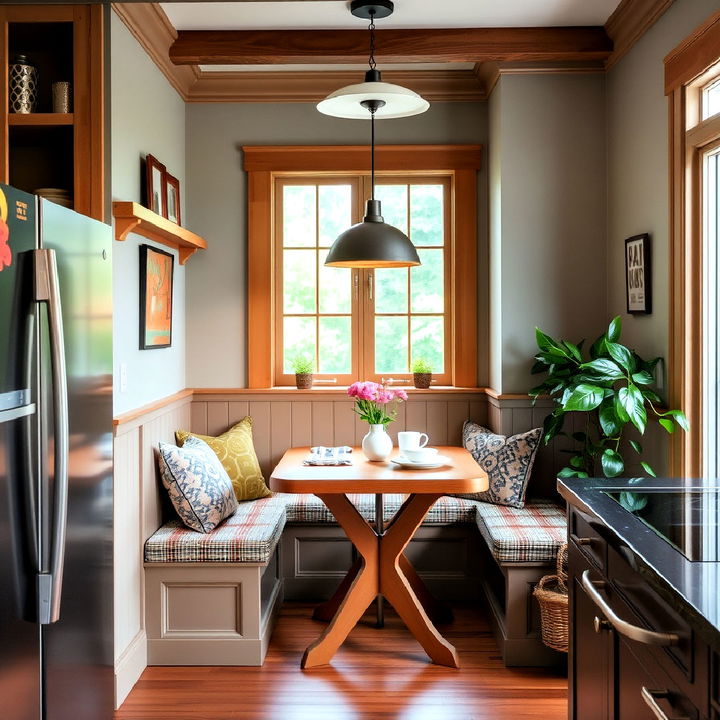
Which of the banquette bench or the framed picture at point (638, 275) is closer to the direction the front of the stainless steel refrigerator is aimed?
the framed picture

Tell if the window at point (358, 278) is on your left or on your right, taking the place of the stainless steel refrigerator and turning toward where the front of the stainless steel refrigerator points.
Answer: on your left

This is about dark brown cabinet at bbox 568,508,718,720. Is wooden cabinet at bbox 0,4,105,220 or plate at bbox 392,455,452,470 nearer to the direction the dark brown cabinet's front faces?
the wooden cabinet

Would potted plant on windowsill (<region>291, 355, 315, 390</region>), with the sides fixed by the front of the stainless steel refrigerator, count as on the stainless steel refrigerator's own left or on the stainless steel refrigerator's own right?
on the stainless steel refrigerator's own left

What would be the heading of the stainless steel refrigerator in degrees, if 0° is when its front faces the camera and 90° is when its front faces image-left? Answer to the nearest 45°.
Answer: approximately 315°

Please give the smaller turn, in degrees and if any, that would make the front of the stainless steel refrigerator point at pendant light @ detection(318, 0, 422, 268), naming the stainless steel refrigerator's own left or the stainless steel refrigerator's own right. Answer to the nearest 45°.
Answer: approximately 90° to the stainless steel refrigerator's own left

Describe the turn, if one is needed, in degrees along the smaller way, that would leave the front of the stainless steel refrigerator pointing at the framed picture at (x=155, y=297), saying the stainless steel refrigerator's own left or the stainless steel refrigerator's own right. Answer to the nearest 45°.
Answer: approximately 135° to the stainless steel refrigerator's own left

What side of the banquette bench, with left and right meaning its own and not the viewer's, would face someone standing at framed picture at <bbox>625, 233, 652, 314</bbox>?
left

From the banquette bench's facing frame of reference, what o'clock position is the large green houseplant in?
The large green houseplant is roughly at 9 o'clock from the banquette bench.

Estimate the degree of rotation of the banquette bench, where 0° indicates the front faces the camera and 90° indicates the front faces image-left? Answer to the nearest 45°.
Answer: approximately 0°
